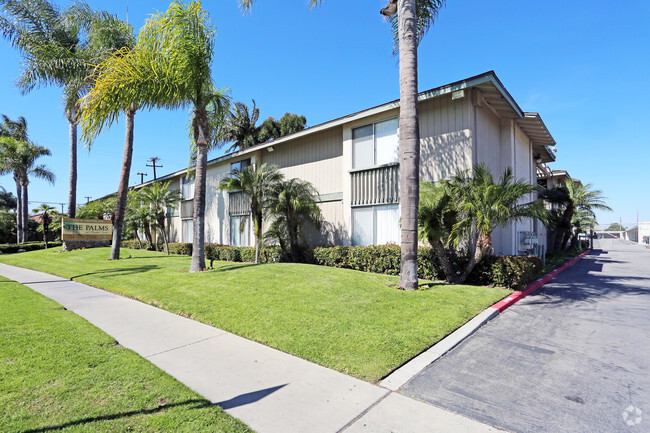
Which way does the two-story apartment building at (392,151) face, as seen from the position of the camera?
facing the viewer and to the left of the viewer

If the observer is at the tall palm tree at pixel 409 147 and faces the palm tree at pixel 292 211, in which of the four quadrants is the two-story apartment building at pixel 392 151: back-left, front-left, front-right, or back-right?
front-right

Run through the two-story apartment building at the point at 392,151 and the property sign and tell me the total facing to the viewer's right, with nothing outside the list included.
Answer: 0

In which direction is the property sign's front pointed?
toward the camera

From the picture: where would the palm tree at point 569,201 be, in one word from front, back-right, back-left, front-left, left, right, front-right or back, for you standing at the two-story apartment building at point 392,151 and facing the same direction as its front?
back

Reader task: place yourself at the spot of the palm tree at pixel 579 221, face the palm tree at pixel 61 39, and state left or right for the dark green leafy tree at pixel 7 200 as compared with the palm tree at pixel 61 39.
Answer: right
